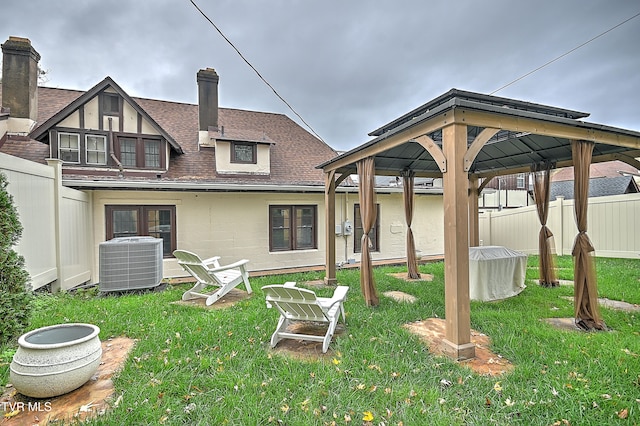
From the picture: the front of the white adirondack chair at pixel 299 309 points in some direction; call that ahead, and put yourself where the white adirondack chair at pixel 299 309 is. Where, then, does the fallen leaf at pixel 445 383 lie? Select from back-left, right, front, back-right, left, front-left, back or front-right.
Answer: right

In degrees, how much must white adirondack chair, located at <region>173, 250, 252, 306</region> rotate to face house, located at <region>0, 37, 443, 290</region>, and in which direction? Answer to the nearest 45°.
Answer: approximately 45° to its left

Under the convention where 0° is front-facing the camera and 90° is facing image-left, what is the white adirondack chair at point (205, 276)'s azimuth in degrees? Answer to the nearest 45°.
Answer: approximately 225°

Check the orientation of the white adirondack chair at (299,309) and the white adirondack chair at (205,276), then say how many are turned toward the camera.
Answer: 0

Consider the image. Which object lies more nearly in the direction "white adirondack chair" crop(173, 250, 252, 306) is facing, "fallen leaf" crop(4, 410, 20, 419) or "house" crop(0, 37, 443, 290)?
the house

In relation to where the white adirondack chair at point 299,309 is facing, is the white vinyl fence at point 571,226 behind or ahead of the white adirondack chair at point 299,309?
ahead

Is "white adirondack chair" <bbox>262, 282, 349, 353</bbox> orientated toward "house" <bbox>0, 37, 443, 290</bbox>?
no

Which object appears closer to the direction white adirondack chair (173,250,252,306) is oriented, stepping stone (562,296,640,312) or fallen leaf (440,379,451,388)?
the stepping stone

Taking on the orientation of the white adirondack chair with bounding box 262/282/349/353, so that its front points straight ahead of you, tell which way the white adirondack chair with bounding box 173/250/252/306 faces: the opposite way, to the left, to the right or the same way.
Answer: the same way

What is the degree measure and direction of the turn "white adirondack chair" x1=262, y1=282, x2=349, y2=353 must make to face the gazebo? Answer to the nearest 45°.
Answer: approximately 45° to its right

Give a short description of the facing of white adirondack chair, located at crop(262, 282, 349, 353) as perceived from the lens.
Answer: facing away from the viewer and to the right of the viewer

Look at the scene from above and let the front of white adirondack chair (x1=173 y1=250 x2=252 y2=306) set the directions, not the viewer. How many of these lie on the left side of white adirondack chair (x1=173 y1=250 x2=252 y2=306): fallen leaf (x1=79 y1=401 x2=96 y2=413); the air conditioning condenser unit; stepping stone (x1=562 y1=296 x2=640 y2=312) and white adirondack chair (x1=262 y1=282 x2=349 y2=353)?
1

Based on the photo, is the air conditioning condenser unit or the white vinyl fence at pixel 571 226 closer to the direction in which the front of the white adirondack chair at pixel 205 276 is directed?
the white vinyl fence

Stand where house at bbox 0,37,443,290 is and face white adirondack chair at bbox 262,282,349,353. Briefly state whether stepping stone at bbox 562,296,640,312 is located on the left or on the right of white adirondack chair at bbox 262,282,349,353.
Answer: left
